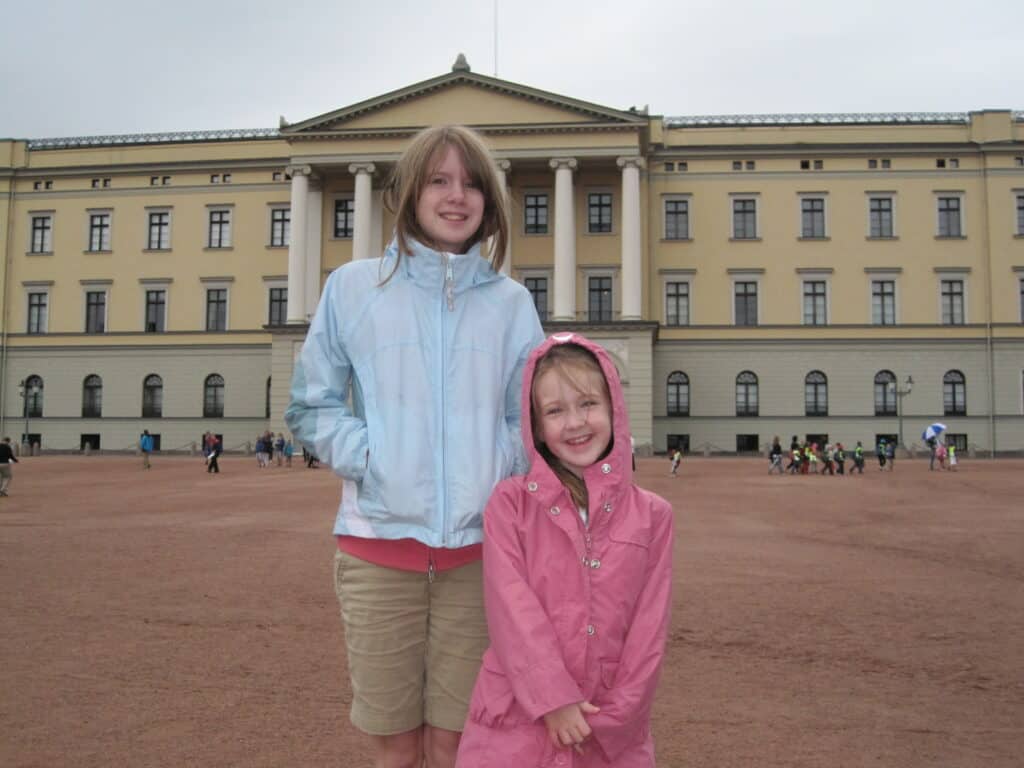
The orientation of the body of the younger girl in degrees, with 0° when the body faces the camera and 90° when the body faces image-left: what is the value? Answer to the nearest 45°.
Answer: approximately 0°

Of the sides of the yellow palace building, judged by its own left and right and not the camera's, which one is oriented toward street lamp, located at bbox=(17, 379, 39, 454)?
right

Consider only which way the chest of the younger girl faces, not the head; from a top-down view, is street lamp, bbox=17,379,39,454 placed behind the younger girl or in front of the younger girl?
behind

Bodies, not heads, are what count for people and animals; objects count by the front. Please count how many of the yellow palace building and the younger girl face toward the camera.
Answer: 2

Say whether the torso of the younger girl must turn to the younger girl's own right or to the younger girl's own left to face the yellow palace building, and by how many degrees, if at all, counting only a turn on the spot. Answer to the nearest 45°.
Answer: approximately 180°

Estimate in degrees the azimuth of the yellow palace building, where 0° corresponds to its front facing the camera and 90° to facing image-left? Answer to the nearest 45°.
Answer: approximately 0°
